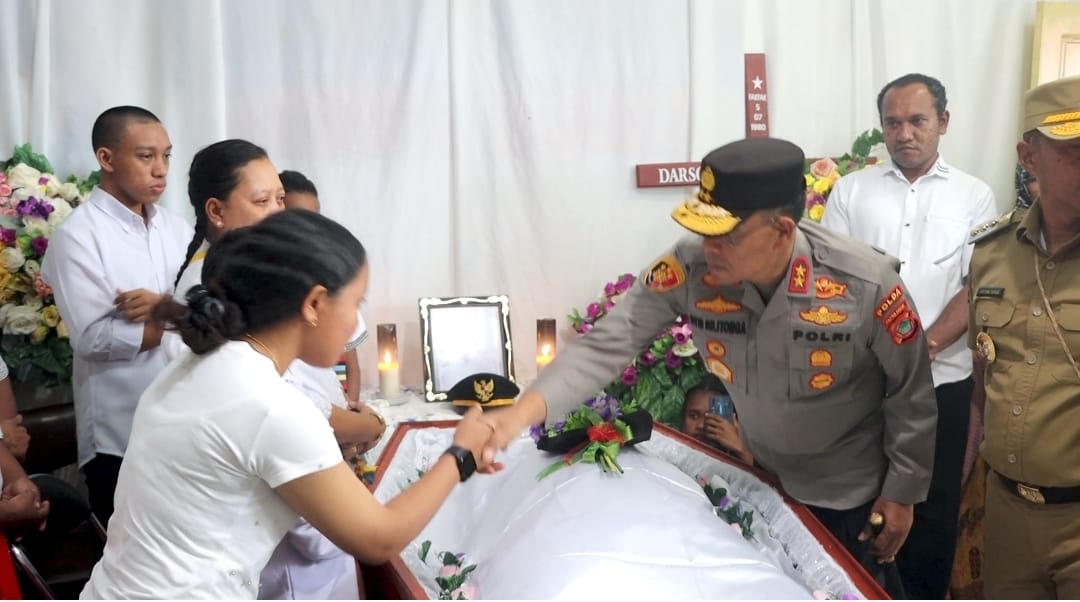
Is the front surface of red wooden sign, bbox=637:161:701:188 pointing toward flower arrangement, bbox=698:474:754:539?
yes

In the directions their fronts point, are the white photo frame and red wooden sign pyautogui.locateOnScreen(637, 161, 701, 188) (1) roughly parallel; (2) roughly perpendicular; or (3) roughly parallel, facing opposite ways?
roughly parallel

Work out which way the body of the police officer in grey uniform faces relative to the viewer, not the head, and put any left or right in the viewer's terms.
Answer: facing the viewer and to the left of the viewer

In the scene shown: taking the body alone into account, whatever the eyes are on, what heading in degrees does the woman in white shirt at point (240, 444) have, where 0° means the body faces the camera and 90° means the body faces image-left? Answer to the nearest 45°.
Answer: approximately 225°

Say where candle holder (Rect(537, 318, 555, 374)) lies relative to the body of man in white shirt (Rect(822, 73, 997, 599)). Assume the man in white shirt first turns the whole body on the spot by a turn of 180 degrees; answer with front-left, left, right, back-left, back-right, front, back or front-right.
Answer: left

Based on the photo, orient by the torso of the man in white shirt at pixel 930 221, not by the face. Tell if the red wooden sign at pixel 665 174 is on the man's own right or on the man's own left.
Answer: on the man's own right

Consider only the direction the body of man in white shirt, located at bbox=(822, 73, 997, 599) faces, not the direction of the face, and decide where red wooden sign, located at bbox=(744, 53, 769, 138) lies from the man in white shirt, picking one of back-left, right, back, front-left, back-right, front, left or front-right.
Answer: back-right

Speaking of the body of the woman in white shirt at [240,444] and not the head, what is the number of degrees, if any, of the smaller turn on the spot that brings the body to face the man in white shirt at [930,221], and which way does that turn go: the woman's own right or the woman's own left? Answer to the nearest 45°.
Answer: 0° — they already face them

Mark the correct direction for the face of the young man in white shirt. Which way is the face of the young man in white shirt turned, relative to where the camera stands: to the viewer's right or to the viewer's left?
to the viewer's right

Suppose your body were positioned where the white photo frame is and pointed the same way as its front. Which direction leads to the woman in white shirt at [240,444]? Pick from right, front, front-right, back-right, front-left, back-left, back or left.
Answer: front

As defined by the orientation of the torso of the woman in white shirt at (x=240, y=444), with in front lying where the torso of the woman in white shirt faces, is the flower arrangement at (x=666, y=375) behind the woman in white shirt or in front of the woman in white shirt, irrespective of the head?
in front

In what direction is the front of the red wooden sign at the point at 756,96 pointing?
toward the camera

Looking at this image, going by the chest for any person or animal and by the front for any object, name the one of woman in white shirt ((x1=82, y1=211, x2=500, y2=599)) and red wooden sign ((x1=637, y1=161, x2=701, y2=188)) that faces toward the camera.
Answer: the red wooden sign

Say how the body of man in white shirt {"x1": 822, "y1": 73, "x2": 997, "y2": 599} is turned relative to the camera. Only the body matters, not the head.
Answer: toward the camera
